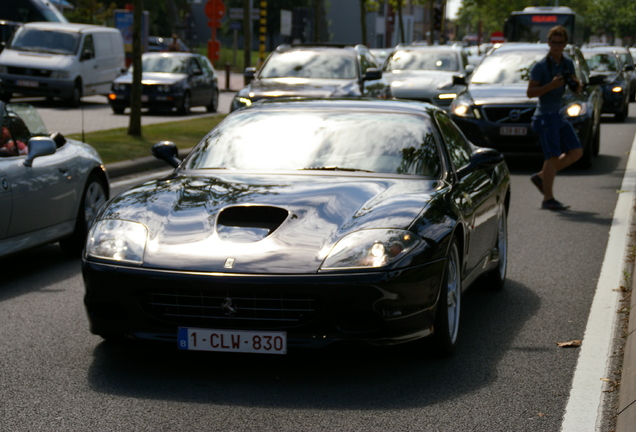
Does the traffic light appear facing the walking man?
yes

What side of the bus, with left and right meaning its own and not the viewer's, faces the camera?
front

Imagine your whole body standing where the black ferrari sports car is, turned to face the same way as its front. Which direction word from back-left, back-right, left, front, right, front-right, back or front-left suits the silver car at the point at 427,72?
back-right

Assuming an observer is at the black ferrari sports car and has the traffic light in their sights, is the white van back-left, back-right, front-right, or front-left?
front-left

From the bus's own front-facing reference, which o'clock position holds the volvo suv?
The volvo suv is roughly at 12 o'clock from the bus.

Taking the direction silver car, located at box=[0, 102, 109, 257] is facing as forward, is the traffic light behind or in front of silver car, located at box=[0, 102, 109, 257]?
behind

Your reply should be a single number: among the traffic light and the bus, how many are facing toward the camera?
2

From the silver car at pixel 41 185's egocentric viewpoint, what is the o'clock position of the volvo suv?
The volvo suv is roughly at 6 o'clock from the silver car.

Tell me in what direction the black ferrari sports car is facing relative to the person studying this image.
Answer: facing the viewer and to the left of the viewer

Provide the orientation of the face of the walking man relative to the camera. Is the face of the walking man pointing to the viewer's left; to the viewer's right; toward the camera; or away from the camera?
toward the camera

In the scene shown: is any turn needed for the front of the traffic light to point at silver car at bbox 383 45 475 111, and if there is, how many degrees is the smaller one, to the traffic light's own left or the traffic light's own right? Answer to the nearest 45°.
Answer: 0° — it already faces it

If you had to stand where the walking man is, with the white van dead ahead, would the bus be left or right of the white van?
right

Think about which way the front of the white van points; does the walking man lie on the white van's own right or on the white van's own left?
on the white van's own left

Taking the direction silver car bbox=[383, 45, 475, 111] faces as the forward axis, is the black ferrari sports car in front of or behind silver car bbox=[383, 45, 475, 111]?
in front

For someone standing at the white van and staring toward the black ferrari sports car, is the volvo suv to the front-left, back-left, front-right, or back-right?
front-left

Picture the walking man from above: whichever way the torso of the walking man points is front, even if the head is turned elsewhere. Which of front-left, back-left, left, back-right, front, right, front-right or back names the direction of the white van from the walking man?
back

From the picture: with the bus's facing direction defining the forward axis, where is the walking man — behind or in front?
in front

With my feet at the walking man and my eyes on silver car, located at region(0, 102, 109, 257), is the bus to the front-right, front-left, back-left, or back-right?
back-right
